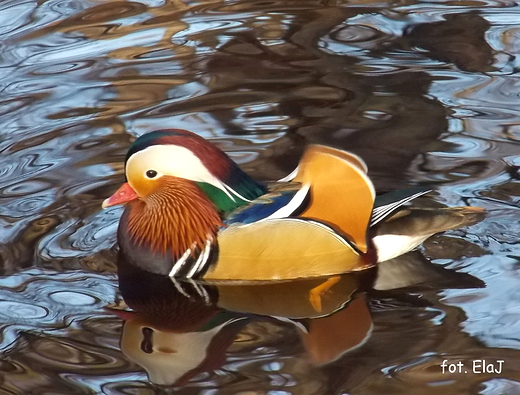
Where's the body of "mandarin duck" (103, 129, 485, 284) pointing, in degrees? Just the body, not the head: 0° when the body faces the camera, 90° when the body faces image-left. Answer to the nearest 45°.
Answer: approximately 90°
